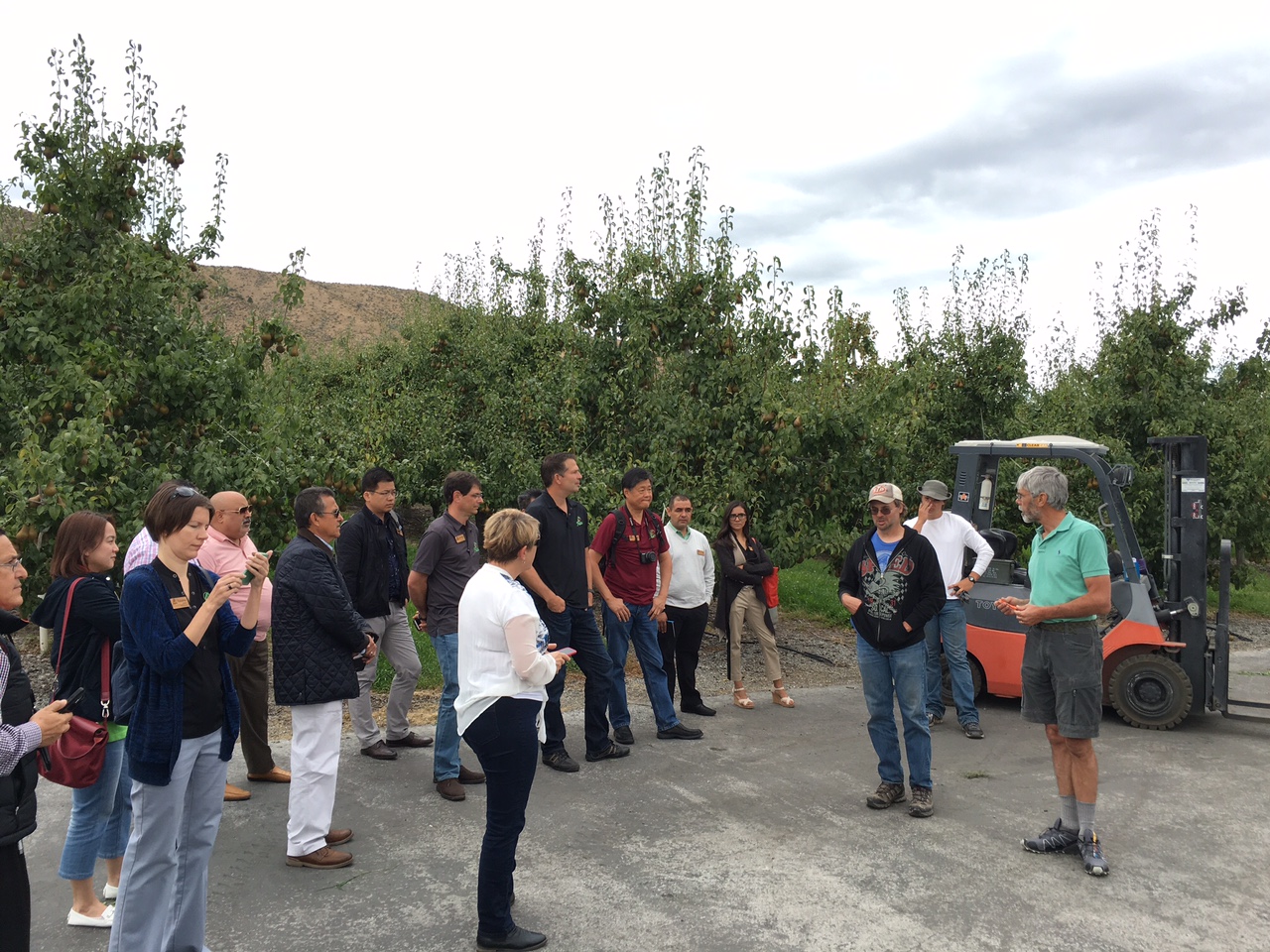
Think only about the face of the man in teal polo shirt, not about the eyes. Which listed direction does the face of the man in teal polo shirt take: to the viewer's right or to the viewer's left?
to the viewer's left

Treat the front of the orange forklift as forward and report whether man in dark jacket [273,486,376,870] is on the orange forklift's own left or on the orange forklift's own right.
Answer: on the orange forklift's own right

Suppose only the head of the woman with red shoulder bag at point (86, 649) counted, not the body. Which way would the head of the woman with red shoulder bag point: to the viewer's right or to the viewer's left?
to the viewer's right

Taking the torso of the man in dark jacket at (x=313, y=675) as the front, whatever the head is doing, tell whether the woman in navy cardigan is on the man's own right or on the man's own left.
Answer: on the man's own right

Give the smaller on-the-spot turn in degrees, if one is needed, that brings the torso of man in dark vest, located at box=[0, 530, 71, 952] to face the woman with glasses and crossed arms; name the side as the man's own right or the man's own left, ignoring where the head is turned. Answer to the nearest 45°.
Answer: approximately 45° to the man's own left

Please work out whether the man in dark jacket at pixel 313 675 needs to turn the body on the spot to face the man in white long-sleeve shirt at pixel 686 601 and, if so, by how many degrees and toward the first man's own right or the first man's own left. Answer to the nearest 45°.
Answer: approximately 45° to the first man's own left

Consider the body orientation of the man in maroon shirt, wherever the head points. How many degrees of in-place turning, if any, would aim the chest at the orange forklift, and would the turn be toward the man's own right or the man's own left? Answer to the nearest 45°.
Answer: approximately 45° to the man's own left

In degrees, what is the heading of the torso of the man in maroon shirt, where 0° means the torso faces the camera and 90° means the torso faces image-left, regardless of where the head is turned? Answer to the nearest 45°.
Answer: approximately 315°

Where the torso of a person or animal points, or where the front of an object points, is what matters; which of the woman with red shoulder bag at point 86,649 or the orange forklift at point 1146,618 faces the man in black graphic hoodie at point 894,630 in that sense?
the woman with red shoulder bag

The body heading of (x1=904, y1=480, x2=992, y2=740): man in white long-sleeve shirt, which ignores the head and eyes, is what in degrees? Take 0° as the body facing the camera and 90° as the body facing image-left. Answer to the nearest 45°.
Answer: approximately 0°

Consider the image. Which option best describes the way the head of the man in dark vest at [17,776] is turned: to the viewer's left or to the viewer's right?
to the viewer's right

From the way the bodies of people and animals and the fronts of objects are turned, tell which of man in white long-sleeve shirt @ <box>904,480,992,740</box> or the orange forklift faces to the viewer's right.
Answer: the orange forklift

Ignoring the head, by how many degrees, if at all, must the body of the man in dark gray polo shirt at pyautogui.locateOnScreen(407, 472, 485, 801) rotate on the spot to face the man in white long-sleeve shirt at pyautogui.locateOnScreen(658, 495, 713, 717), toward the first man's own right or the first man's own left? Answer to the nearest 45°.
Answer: approximately 45° to the first man's own left

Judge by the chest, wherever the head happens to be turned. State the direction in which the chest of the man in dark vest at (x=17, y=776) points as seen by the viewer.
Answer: to the viewer's right

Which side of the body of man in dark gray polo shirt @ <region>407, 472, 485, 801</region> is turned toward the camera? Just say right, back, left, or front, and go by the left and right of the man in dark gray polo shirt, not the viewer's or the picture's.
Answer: right
